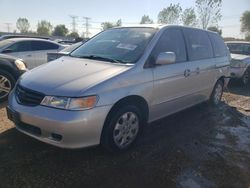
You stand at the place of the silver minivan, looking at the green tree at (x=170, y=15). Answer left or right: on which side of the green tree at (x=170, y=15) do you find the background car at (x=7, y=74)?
left

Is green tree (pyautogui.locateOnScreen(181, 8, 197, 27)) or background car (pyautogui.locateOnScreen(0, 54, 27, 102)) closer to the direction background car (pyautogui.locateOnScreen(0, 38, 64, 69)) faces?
the background car

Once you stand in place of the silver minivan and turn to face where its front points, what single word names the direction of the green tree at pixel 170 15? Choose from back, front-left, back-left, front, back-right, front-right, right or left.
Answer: back-right

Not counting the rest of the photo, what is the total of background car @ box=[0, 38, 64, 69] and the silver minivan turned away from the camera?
0

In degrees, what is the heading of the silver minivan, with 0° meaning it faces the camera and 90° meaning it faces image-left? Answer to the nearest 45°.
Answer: approximately 45°

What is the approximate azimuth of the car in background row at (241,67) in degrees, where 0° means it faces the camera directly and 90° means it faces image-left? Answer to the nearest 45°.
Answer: approximately 45°

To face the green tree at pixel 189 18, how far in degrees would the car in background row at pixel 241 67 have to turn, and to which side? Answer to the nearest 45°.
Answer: approximately 135° to its right

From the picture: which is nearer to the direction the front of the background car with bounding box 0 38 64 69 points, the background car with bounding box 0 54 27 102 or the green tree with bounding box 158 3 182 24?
the background car

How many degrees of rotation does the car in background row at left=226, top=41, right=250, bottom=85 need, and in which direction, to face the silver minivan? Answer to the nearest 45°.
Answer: approximately 45° to its left

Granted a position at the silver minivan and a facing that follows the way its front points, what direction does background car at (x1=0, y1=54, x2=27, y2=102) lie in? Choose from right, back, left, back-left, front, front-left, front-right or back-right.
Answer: right

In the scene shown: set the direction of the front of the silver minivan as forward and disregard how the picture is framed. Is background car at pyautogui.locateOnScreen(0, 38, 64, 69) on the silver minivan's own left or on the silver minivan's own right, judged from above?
on the silver minivan's own right

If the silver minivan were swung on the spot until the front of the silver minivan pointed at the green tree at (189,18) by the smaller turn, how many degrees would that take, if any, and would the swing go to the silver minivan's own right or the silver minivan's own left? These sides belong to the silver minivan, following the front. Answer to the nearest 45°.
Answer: approximately 135° to the silver minivan's own right
